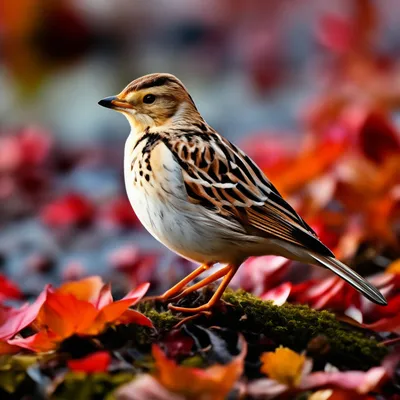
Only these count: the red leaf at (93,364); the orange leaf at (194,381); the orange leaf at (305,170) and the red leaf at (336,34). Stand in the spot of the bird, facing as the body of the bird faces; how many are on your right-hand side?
2

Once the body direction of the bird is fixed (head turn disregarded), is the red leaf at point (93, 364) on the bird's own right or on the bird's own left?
on the bird's own left

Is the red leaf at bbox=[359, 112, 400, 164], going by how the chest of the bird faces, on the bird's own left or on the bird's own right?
on the bird's own right

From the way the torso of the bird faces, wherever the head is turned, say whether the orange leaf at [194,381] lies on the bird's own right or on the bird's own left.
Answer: on the bird's own left

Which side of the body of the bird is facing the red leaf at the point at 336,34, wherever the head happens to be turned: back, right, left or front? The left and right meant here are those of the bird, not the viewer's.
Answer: right

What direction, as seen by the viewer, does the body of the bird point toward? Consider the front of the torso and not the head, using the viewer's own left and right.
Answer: facing to the left of the viewer

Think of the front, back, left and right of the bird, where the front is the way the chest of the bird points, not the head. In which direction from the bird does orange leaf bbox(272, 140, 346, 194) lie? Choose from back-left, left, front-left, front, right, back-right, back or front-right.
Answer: right
